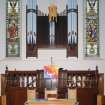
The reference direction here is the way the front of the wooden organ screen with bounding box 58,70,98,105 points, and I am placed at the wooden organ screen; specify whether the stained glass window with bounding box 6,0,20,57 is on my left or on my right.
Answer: on my right

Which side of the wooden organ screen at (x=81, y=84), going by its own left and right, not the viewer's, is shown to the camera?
front

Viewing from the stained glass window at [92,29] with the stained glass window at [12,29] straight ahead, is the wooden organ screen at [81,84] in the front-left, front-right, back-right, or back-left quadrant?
front-left
